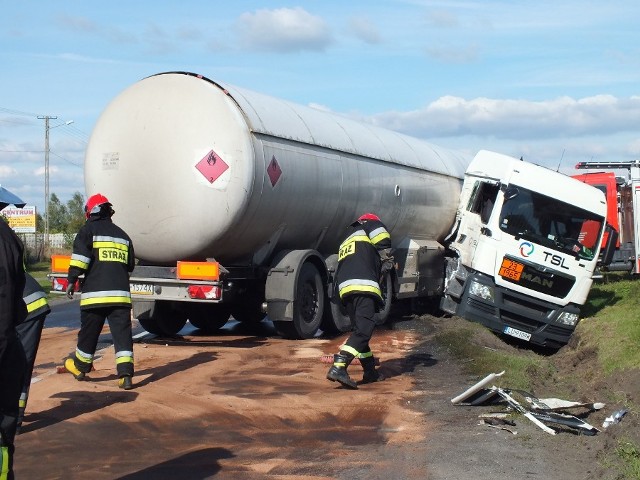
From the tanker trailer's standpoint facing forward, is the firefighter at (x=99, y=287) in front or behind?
behind

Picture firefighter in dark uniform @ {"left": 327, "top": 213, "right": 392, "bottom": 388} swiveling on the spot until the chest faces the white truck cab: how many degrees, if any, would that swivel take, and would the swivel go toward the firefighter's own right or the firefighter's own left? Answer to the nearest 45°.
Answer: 0° — they already face it

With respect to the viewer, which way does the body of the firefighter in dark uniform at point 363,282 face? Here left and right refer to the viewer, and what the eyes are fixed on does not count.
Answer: facing away from the viewer and to the right of the viewer

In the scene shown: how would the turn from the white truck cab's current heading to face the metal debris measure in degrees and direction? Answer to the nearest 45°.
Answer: approximately 45° to its right

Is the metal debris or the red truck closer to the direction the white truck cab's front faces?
the metal debris

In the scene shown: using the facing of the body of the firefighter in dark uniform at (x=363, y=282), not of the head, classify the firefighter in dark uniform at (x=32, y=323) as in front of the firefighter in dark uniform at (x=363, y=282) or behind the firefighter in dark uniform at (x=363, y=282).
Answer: behind

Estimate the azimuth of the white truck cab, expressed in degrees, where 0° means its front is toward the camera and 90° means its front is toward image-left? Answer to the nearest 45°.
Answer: approximately 315°

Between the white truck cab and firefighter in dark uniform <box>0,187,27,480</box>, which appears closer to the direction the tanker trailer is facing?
the white truck cab
